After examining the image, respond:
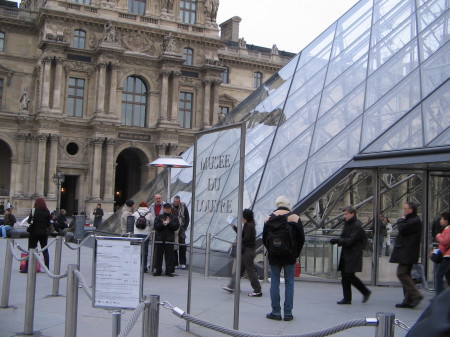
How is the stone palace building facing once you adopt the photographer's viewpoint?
facing the viewer and to the right of the viewer

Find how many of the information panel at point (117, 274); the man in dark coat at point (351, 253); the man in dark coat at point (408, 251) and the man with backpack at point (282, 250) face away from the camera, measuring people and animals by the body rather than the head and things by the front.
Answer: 1

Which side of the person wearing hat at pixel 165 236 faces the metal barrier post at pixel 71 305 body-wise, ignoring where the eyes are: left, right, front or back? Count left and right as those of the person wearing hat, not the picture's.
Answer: front

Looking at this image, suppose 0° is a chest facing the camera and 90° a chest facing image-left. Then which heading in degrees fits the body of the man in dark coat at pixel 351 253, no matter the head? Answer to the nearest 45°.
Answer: approximately 90°

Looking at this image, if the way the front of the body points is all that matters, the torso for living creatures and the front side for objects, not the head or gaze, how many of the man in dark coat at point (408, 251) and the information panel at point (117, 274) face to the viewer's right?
0

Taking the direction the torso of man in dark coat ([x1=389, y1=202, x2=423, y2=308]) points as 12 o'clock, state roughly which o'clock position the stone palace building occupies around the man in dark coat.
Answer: The stone palace building is roughly at 2 o'clock from the man in dark coat.

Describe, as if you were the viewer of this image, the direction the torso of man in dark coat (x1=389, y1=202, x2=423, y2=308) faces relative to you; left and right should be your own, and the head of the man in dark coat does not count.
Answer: facing to the left of the viewer

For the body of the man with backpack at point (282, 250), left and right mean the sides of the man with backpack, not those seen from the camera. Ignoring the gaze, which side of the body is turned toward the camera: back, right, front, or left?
back

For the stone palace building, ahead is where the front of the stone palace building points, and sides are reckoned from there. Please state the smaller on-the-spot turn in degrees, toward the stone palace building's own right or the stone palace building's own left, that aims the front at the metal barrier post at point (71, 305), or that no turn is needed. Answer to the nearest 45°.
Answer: approximately 45° to the stone palace building's own right

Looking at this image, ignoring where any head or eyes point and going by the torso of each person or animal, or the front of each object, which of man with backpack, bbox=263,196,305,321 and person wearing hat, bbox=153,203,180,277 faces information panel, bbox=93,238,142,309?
the person wearing hat
